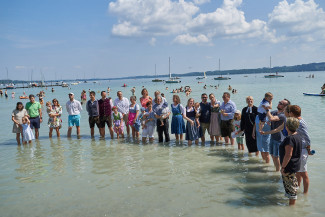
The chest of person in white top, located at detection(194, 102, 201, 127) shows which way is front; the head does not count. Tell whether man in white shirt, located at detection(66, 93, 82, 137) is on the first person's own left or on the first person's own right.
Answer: on the first person's own right

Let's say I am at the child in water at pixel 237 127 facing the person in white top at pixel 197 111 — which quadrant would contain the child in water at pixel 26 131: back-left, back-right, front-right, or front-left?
front-left

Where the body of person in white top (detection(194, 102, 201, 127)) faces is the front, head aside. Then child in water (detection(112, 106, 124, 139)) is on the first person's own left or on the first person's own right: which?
on the first person's own right

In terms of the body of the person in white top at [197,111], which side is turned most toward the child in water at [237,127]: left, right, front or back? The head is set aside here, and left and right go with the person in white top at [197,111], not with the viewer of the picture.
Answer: left

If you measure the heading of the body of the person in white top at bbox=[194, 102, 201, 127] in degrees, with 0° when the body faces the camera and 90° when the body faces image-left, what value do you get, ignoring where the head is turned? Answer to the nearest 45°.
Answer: approximately 45°

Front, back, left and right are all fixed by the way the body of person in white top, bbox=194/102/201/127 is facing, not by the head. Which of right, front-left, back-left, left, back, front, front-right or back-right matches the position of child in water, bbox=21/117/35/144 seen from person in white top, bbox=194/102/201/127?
front-right
